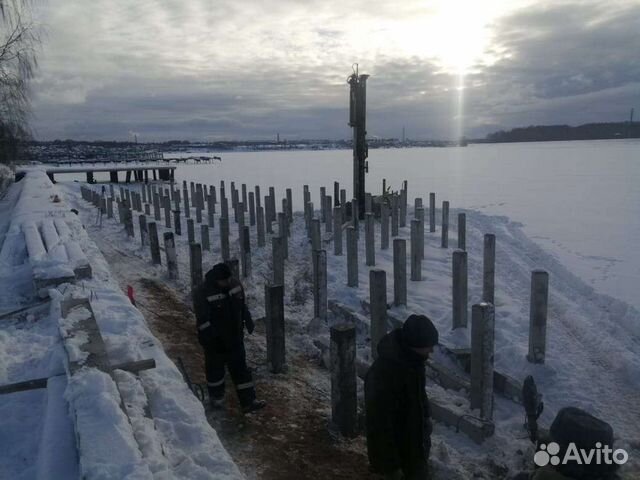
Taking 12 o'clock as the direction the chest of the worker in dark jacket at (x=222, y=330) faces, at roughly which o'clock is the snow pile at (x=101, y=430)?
The snow pile is roughly at 2 o'clock from the worker in dark jacket.

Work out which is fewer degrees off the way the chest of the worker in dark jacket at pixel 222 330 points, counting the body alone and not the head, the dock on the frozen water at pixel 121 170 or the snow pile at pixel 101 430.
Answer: the snow pile

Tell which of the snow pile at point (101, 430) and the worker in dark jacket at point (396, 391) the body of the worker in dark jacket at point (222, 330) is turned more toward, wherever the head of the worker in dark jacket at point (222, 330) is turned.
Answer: the worker in dark jacket

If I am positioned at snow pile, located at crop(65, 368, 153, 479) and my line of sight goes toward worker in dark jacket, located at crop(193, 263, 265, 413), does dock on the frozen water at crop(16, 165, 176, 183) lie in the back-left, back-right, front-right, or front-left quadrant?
front-left

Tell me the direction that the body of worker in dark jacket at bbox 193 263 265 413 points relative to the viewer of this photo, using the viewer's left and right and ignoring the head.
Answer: facing the viewer and to the right of the viewer

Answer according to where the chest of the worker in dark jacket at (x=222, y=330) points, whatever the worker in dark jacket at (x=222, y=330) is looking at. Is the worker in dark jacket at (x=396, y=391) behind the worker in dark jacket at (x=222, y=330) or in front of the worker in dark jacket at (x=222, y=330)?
in front

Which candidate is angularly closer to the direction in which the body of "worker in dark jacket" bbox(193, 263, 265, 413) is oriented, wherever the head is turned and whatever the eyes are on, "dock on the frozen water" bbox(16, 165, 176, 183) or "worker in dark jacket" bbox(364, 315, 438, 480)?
the worker in dark jacket

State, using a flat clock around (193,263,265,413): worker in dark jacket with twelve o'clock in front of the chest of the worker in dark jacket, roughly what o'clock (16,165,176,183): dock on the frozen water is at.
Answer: The dock on the frozen water is roughly at 7 o'clock from the worker in dark jacket.
